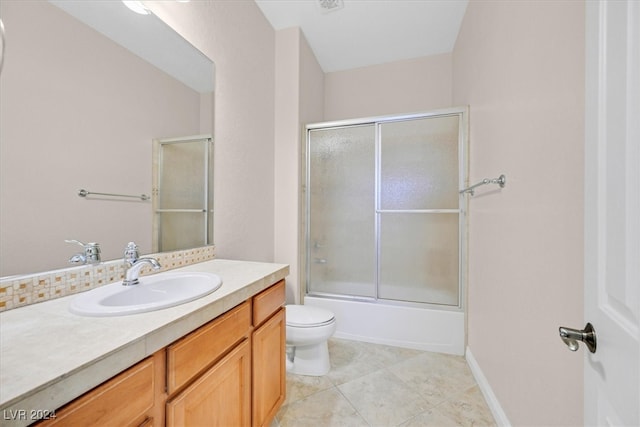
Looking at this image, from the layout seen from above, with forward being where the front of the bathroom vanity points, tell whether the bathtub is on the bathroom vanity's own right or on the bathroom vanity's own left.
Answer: on the bathroom vanity's own left

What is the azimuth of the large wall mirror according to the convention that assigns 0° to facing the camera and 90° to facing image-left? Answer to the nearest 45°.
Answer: approximately 315°

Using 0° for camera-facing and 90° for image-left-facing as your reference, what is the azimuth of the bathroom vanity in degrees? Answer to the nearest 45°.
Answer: approximately 315°

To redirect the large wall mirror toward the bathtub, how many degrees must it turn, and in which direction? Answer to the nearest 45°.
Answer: approximately 45° to its left

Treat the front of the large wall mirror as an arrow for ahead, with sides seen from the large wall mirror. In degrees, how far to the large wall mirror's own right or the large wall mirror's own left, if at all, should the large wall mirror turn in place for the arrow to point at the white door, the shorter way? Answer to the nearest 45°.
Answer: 0° — it already faces it

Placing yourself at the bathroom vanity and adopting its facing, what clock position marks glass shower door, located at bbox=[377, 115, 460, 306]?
The glass shower door is roughly at 10 o'clock from the bathroom vanity.
